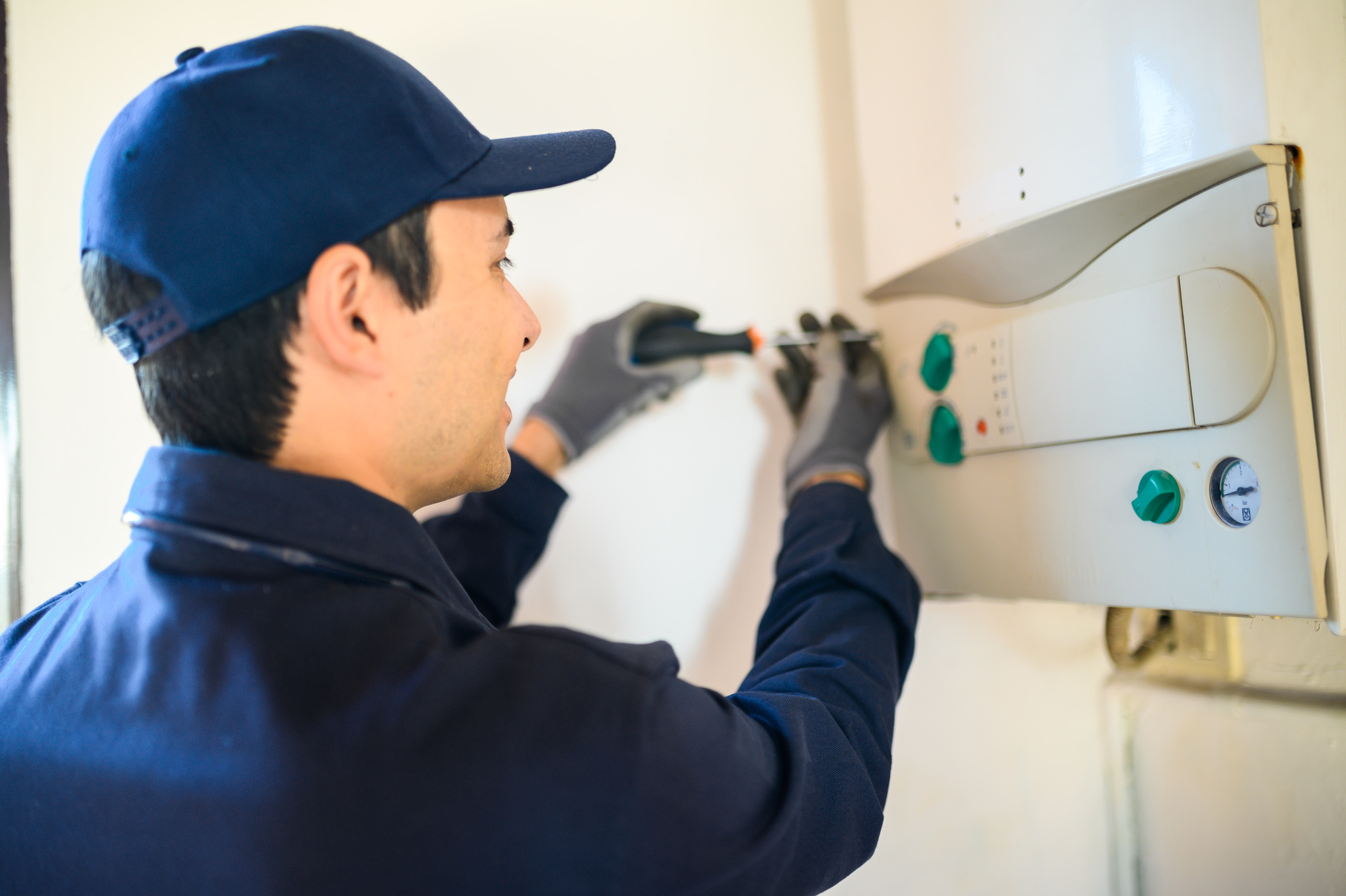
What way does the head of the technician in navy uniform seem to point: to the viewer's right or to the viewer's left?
to the viewer's right

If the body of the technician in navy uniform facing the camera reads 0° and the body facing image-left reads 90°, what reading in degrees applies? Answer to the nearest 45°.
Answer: approximately 225°

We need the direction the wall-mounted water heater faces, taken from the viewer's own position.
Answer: facing the viewer and to the left of the viewer
